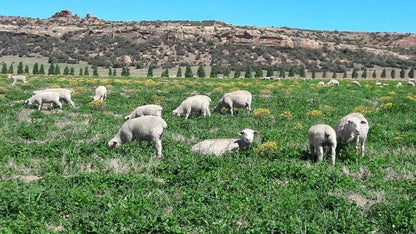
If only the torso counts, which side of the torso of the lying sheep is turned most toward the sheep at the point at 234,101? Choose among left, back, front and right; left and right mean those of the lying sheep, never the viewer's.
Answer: left

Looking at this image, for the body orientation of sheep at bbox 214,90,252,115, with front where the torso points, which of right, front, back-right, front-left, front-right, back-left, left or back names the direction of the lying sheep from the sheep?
left

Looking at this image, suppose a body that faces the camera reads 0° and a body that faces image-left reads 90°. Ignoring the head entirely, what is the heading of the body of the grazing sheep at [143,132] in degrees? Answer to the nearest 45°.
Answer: approximately 90°

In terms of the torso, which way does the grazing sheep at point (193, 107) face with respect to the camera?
to the viewer's left

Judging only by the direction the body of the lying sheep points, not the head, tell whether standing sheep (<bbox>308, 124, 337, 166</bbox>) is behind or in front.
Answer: in front

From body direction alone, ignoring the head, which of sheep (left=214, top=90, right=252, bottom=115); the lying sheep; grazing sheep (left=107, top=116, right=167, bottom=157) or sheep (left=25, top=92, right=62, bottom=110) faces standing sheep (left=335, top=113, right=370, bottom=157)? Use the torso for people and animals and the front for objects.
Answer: the lying sheep

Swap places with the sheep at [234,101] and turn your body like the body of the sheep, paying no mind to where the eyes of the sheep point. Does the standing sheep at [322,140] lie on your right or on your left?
on your left

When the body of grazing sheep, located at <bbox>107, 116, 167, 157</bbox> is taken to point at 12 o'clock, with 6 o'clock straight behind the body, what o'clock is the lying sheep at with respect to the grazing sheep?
The lying sheep is roughly at 6 o'clock from the grazing sheep.

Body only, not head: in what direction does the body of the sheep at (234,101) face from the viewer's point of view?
to the viewer's left

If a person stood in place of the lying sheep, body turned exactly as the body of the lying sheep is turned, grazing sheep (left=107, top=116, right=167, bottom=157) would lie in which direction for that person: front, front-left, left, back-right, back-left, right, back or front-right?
back

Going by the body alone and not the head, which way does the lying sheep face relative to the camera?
to the viewer's right
